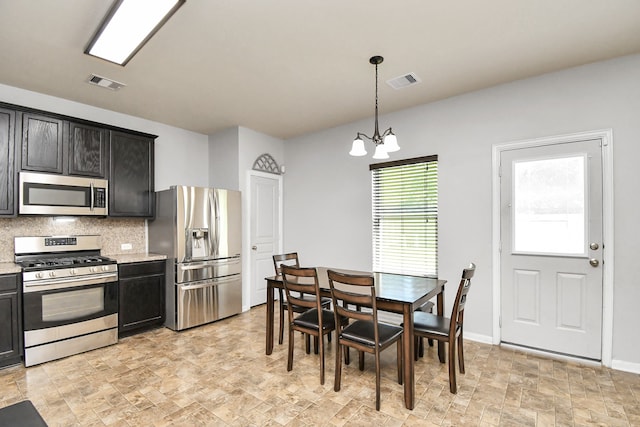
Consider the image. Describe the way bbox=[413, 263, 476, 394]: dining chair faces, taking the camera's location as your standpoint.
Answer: facing to the left of the viewer

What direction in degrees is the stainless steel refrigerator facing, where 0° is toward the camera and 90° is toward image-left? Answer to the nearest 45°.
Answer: approximately 315°

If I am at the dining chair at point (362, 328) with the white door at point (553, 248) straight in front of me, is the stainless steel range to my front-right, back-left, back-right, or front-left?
back-left

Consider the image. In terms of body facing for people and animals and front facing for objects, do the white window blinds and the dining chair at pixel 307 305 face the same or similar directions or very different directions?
very different directions

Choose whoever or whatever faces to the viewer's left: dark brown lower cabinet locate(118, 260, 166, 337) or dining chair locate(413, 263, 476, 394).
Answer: the dining chair

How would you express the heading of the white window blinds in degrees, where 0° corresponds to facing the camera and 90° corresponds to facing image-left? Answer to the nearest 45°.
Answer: approximately 45°

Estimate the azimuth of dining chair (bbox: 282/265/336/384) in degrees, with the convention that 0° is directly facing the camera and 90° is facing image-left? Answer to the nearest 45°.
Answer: approximately 225°

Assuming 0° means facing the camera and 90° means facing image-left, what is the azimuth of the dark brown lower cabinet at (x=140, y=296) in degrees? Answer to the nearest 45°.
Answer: approximately 315°

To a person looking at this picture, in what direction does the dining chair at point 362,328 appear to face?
facing away from the viewer and to the right of the viewer

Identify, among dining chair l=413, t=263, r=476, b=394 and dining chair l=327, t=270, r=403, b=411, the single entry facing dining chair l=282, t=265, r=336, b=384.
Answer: dining chair l=413, t=263, r=476, b=394
